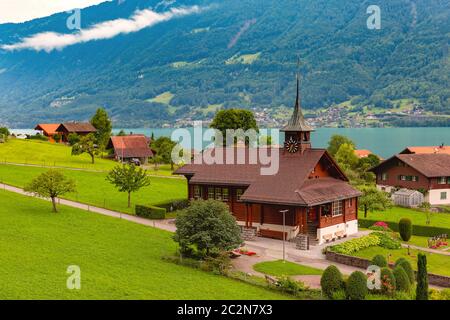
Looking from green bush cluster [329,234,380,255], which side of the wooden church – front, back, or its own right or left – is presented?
front

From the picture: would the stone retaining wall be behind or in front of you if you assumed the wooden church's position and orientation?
in front

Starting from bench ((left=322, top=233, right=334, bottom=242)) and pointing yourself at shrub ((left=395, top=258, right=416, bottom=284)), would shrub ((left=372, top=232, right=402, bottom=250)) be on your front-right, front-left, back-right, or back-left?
front-left

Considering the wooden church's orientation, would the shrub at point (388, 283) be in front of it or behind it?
in front

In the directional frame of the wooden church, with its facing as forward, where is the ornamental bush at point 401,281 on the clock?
The ornamental bush is roughly at 1 o'clock from the wooden church.

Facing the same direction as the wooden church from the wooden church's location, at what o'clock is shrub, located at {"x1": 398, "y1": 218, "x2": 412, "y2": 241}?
The shrub is roughly at 10 o'clock from the wooden church.

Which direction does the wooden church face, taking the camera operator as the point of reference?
facing the viewer and to the right of the viewer

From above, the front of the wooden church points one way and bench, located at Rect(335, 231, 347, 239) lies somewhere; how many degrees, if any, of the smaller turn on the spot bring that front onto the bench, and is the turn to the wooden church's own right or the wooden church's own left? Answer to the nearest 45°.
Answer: approximately 45° to the wooden church's own left

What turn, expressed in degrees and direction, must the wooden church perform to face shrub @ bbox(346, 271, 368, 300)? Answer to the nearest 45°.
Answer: approximately 45° to its right

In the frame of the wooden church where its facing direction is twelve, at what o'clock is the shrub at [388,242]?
The shrub is roughly at 11 o'clock from the wooden church.

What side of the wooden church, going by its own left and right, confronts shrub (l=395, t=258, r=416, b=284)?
front

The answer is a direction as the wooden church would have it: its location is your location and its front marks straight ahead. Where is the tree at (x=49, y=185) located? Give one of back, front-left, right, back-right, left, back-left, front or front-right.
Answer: back-right

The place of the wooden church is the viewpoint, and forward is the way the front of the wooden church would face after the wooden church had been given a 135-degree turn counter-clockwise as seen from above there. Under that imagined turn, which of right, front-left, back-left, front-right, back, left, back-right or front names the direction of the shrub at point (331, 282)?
back
